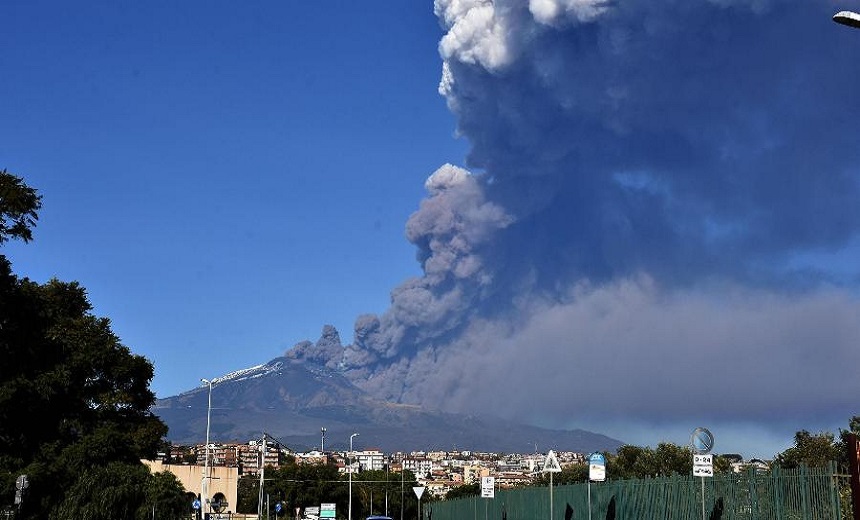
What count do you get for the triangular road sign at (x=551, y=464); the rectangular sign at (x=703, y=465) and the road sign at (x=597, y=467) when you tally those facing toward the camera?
3

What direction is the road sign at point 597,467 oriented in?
toward the camera

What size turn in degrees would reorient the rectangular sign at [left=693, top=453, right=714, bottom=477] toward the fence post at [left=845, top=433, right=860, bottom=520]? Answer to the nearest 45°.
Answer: approximately 45° to its left

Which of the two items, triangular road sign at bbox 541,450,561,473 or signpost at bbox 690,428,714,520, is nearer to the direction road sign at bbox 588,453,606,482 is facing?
the signpost

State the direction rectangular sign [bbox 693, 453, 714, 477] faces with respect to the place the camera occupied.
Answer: facing the viewer

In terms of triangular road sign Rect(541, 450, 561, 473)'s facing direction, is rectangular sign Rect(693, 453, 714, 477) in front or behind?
in front

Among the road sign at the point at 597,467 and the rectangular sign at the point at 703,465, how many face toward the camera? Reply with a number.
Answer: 2
